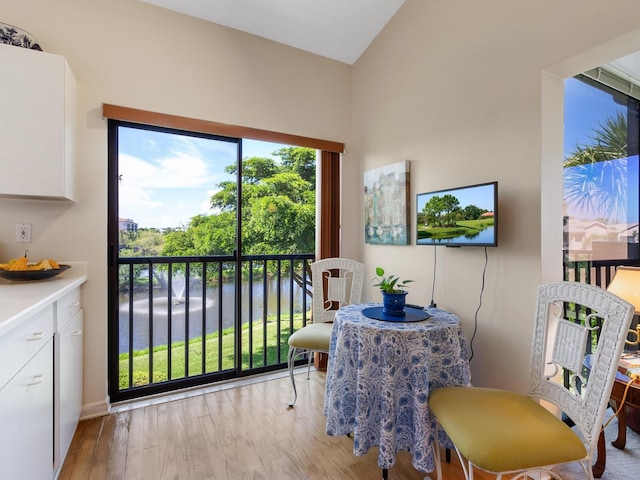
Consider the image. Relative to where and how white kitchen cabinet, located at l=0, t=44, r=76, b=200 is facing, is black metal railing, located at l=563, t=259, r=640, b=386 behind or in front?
in front

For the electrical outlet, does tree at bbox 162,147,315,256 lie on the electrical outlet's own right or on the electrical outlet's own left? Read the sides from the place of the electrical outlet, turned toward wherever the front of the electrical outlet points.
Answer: on the electrical outlet's own left

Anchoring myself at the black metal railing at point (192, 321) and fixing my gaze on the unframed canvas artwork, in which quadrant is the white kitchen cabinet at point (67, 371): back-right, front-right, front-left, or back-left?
back-right

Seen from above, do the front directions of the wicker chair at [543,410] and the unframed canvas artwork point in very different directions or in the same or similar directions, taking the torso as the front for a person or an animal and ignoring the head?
same or similar directions

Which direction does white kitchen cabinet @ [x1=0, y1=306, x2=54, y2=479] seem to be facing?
to the viewer's right

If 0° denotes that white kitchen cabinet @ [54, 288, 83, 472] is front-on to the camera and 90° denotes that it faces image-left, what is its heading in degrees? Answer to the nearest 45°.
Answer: approximately 270°

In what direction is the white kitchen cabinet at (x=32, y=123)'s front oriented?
to the viewer's right

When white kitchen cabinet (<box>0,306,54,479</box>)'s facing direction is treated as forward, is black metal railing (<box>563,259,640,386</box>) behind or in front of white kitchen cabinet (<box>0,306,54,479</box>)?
in front

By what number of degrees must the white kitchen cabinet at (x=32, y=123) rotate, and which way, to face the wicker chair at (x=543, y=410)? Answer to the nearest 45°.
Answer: approximately 45° to its right

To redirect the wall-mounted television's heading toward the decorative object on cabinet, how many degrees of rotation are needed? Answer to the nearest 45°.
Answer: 0° — it already faces it

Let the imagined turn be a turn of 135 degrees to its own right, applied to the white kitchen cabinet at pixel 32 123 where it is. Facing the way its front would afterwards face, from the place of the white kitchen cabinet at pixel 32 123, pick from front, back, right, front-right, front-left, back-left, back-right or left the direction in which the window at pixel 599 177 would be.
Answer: left

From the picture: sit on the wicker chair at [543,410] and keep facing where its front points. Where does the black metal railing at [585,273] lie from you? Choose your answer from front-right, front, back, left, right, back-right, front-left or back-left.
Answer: back-right
